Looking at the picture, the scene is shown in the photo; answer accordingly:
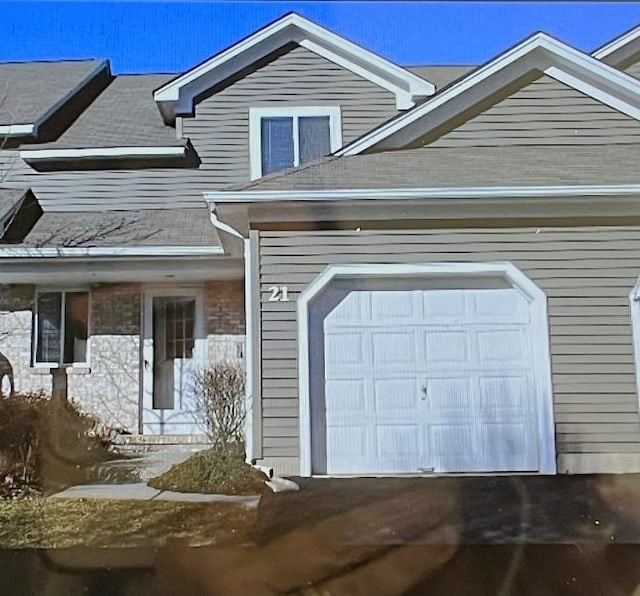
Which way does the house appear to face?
toward the camera

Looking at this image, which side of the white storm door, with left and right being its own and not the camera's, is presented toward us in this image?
front
